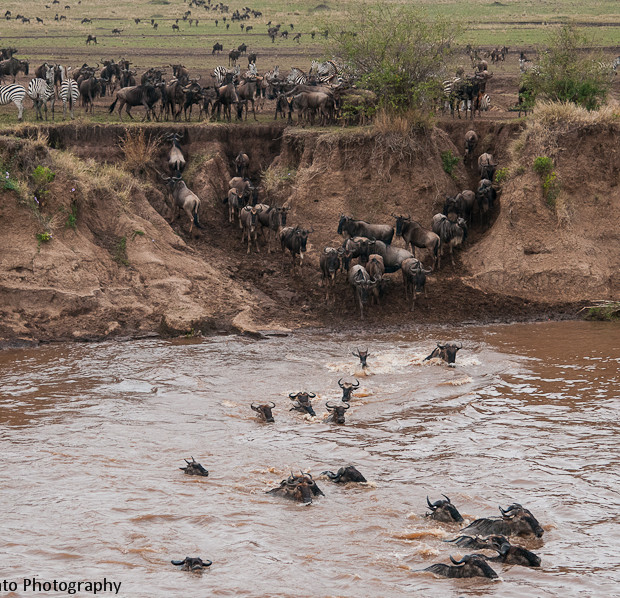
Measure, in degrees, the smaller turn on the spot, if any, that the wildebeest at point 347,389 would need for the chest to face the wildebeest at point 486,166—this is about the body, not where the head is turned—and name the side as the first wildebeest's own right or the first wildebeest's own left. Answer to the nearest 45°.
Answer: approximately 180°

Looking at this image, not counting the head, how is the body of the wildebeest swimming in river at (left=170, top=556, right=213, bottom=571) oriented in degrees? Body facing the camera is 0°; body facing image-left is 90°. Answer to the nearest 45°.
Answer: approximately 0°

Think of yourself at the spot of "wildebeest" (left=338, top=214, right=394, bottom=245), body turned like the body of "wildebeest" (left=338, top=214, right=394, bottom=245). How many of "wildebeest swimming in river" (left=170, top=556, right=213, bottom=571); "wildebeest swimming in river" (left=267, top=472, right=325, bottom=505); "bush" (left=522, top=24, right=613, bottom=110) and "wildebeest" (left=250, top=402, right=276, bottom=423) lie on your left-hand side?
3

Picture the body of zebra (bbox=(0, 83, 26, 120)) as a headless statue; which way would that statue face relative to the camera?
to the viewer's left

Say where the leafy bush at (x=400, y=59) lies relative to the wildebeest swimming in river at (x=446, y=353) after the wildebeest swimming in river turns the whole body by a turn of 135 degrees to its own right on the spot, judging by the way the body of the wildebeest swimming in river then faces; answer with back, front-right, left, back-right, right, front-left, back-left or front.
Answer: right

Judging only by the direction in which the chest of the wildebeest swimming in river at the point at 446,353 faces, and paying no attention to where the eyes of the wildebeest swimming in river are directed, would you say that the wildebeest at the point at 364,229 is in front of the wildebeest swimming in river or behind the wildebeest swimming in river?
behind

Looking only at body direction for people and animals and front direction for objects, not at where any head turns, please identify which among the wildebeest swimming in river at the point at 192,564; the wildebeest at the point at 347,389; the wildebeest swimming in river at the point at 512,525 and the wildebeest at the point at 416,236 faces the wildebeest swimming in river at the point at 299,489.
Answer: the wildebeest at the point at 347,389

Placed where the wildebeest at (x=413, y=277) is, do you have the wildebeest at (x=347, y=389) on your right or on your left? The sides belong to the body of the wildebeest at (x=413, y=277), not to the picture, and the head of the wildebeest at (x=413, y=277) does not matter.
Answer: on your right

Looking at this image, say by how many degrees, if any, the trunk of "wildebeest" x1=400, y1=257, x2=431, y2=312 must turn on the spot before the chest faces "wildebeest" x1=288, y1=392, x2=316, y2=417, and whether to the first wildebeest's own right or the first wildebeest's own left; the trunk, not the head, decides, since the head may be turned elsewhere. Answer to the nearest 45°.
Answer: approximately 45° to the first wildebeest's own right

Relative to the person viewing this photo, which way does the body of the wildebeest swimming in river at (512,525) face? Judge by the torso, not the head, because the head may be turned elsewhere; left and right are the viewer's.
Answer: facing to the right of the viewer
